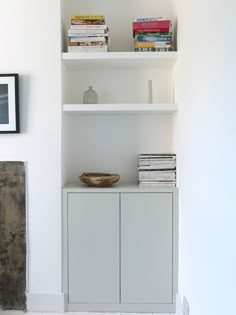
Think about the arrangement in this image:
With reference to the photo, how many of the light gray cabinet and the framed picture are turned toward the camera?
2

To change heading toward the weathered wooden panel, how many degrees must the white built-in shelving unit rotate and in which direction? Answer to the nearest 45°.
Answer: approximately 90° to its right

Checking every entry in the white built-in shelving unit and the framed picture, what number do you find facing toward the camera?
2

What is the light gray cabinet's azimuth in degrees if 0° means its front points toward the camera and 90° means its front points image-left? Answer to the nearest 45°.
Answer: approximately 0°

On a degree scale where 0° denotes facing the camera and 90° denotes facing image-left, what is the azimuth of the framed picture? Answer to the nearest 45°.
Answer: approximately 0°
